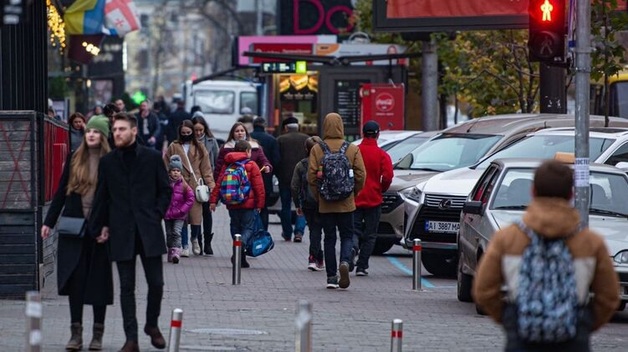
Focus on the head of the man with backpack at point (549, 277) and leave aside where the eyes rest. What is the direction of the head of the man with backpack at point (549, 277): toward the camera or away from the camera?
away from the camera

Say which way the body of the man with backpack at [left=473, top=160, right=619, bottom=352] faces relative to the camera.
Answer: away from the camera

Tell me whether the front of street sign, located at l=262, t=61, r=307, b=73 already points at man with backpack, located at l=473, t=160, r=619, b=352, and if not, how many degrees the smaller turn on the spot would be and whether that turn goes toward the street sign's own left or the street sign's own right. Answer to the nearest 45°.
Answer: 0° — it already faces them

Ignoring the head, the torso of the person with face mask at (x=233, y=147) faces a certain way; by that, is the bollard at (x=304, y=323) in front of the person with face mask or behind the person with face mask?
in front

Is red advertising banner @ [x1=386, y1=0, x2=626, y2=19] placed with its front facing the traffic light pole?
yes

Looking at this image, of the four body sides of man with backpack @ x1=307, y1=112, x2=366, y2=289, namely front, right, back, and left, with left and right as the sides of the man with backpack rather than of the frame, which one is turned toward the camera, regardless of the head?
back

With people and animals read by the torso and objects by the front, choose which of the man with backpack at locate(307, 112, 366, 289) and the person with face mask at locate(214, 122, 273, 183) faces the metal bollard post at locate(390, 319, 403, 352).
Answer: the person with face mask

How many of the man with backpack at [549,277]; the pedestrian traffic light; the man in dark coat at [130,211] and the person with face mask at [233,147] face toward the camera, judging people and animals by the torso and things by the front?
3

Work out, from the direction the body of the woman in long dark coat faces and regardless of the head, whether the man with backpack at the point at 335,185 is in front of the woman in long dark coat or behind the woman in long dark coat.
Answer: behind

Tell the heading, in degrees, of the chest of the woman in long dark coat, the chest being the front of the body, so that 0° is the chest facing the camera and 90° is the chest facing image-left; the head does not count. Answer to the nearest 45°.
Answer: approximately 0°

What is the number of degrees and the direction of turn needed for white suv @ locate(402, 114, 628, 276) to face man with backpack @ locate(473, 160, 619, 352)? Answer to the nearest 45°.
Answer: approximately 45° to its left
